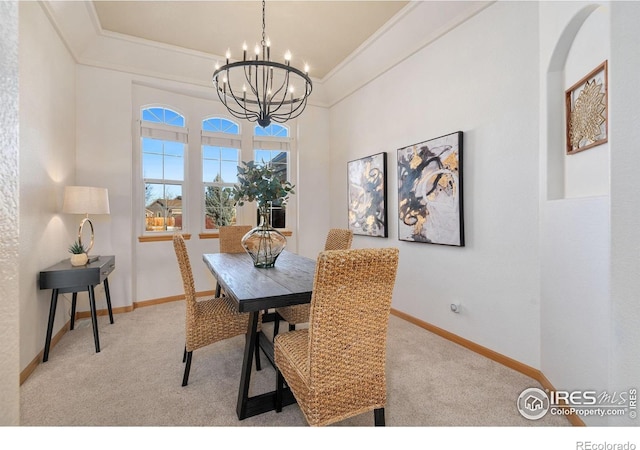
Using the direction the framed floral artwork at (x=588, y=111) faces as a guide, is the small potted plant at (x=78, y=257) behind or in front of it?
in front

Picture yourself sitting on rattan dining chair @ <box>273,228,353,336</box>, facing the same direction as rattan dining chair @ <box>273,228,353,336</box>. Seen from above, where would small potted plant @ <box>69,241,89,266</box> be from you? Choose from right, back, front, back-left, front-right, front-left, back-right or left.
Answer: front-right

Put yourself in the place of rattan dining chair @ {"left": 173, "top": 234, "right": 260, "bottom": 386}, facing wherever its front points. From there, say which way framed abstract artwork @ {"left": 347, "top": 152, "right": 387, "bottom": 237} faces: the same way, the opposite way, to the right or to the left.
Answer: the opposite way

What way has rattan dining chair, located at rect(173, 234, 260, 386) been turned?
to the viewer's right

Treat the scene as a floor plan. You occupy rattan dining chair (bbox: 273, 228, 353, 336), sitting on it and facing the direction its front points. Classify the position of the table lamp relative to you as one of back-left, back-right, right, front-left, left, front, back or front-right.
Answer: front-right

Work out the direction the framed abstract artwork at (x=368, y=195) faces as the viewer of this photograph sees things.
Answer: facing the viewer and to the left of the viewer

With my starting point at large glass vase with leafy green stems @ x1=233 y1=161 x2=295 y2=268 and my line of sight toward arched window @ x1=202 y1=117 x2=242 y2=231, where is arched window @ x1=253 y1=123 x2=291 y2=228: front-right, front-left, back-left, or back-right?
front-right

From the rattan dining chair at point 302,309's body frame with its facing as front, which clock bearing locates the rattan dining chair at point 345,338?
the rattan dining chair at point 345,338 is roughly at 10 o'clock from the rattan dining chair at point 302,309.

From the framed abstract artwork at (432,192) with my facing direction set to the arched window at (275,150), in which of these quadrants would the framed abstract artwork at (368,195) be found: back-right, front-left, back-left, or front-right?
front-right

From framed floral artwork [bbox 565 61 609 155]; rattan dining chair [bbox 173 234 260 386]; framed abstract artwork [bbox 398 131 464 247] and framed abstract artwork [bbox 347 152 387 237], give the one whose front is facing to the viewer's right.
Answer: the rattan dining chair

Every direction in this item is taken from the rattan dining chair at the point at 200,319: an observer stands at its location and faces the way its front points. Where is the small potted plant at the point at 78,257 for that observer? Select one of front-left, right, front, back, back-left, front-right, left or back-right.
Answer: back-left

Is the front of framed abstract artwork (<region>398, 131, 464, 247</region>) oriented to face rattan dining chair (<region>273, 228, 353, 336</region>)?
yes

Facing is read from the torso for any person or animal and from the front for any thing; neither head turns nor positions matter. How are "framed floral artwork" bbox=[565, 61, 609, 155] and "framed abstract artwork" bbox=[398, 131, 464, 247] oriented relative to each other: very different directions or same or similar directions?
same or similar directions

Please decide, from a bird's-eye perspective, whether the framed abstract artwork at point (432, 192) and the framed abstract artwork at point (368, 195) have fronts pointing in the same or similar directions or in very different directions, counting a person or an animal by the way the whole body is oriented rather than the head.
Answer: same or similar directions

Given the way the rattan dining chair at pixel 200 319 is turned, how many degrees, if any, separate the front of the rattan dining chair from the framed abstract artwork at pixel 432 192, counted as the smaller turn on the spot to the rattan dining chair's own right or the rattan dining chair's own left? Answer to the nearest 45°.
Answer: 0° — it already faces it

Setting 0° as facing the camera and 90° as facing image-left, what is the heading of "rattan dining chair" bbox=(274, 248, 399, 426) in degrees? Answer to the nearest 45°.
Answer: approximately 135°
